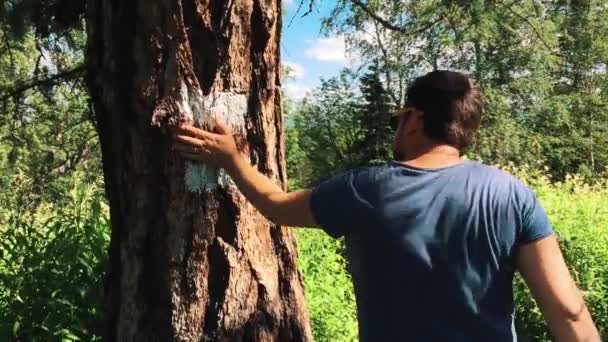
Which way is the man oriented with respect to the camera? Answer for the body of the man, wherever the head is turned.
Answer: away from the camera

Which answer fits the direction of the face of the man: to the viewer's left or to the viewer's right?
to the viewer's left

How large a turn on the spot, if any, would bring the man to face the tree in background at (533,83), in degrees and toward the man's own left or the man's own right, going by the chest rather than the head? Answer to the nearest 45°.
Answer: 0° — they already face it

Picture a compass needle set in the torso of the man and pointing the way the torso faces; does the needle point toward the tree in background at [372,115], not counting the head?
yes
